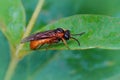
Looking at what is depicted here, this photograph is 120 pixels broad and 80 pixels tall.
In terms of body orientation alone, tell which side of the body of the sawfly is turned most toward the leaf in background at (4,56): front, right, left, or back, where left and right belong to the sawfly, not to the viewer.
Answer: back

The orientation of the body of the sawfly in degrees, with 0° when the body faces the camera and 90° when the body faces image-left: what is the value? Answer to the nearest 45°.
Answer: approximately 270°
